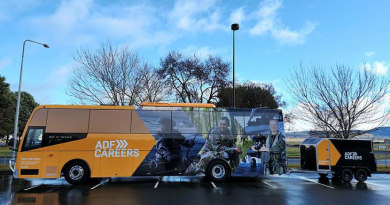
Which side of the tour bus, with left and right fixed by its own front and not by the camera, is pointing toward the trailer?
back

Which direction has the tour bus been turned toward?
to the viewer's left
